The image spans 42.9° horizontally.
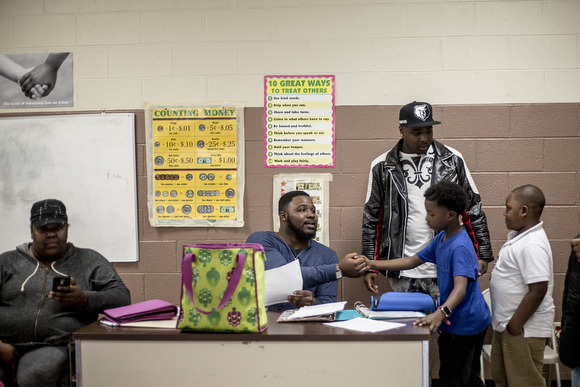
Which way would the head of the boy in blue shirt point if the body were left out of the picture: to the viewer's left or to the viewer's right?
to the viewer's left

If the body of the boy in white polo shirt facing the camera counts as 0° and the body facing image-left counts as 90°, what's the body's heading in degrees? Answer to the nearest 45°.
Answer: approximately 90°

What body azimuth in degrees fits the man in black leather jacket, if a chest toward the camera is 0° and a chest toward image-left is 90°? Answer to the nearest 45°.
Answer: approximately 0°

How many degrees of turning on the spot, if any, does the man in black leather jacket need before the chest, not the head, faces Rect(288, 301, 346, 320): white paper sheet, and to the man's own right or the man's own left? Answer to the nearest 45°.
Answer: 0° — they already face it

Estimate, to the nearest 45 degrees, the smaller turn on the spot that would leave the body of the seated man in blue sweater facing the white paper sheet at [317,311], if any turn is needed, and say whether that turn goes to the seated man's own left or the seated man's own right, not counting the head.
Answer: approximately 45° to the seated man's own right

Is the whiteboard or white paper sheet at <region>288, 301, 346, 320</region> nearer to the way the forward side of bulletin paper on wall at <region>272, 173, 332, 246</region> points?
the white paper sheet

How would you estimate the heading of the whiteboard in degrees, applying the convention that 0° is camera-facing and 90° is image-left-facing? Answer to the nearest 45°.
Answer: approximately 0°

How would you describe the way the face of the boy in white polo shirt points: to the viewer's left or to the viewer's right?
to the viewer's left
